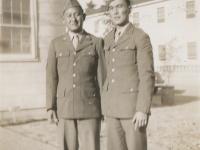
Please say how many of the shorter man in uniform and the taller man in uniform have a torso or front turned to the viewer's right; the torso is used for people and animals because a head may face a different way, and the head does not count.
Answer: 0

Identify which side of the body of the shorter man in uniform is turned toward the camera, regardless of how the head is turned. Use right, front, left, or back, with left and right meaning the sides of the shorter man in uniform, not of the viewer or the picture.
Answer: front

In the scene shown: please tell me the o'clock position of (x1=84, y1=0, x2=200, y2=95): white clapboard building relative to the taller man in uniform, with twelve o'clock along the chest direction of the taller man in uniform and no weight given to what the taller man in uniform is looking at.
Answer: The white clapboard building is roughly at 5 o'clock from the taller man in uniform.

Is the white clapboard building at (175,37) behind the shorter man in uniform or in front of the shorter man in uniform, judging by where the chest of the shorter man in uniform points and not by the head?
behind

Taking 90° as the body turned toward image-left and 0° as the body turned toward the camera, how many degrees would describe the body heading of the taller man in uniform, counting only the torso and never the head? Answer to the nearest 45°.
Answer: approximately 45°

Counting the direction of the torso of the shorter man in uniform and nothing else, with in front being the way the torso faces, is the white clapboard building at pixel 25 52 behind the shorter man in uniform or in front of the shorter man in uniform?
behind

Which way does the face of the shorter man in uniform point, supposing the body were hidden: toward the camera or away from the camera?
toward the camera
